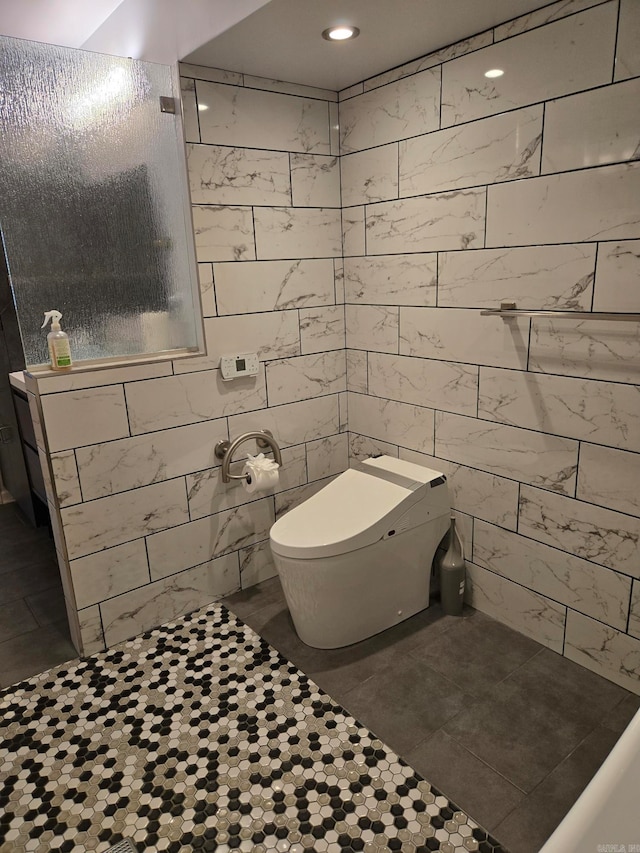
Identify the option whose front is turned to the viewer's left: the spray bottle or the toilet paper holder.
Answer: the spray bottle

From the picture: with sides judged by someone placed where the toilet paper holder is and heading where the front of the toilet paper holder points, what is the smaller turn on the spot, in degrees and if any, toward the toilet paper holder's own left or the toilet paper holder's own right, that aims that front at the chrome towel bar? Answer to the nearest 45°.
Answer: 0° — it already faces it

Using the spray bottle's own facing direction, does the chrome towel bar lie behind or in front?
behind

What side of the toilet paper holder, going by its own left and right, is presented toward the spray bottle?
right

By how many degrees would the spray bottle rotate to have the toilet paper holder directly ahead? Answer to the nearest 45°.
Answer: approximately 180°

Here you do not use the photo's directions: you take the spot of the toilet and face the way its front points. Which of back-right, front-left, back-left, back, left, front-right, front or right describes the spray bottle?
front-right

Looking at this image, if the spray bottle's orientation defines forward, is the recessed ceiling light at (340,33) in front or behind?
behind

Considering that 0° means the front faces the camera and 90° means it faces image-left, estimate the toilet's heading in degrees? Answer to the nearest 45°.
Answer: approximately 45°

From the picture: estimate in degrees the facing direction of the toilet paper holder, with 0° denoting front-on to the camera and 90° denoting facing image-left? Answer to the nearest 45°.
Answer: approximately 315°

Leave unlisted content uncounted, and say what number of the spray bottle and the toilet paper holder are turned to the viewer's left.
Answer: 1

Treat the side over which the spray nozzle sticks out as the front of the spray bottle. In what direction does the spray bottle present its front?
to the viewer's left
